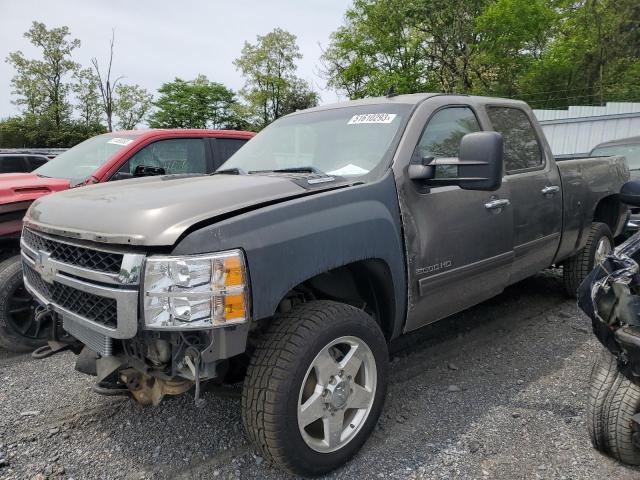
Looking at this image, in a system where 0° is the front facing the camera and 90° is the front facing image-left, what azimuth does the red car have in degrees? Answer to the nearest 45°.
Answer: approximately 45°

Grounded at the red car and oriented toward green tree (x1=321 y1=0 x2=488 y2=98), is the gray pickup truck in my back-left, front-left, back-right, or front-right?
back-right

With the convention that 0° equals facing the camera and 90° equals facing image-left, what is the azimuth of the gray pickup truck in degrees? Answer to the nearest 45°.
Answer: approximately 45°

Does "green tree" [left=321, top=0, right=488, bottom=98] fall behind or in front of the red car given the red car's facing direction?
behind

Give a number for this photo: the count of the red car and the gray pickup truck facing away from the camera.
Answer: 0

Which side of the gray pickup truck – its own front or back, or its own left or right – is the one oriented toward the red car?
right

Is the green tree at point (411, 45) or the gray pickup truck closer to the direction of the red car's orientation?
the gray pickup truck

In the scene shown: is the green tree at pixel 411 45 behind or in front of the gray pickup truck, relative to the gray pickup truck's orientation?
behind
